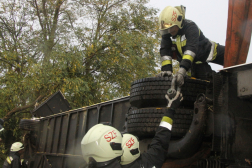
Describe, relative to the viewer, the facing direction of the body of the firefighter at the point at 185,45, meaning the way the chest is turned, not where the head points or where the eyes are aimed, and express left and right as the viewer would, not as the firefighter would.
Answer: facing the viewer and to the left of the viewer

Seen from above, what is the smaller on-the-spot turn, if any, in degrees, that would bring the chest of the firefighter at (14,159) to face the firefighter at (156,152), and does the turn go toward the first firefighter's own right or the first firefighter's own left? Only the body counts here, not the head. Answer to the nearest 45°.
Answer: approximately 90° to the first firefighter's own right

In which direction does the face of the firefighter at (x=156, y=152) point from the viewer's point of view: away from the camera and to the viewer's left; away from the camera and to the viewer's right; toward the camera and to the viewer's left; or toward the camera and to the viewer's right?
away from the camera and to the viewer's right

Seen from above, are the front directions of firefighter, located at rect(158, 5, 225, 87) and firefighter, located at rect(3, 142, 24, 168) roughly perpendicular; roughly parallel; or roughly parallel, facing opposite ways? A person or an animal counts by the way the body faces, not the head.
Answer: roughly parallel, facing opposite ways

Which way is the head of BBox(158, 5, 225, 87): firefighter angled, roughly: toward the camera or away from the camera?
toward the camera

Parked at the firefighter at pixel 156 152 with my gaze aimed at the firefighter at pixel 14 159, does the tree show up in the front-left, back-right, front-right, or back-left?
front-right

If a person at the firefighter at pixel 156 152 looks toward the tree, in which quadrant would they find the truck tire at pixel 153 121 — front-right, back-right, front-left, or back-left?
front-right
